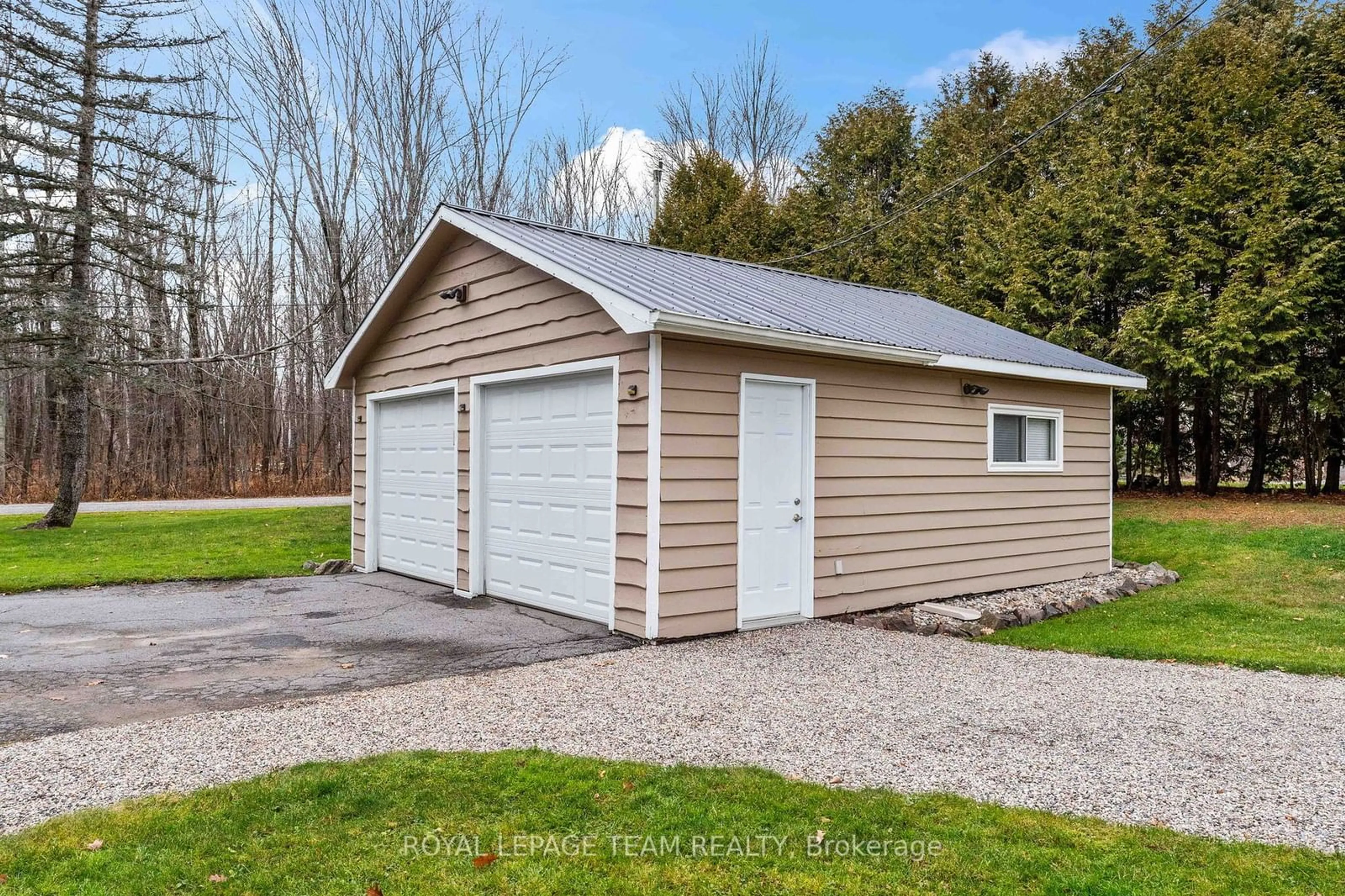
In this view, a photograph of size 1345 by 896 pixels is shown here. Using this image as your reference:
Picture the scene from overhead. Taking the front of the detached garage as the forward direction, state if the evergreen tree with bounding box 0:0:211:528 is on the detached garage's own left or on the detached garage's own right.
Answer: on the detached garage's own right

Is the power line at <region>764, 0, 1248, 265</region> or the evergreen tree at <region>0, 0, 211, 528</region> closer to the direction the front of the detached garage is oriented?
the evergreen tree

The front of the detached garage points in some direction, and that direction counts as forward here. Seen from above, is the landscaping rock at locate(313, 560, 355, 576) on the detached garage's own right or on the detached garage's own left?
on the detached garage's own right

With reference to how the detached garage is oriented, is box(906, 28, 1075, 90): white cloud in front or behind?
behind

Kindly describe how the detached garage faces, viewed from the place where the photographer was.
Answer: facing the viewer and to the left of the viewer

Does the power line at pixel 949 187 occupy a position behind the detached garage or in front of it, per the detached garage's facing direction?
behind
